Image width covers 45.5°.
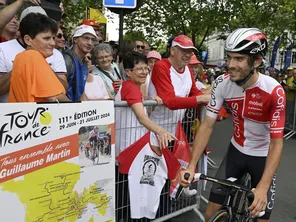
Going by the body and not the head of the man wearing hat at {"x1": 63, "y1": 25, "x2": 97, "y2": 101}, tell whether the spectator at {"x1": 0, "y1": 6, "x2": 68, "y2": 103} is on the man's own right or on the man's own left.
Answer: on the man's own right

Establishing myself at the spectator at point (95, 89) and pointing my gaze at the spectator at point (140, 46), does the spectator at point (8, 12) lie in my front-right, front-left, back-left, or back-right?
back-left

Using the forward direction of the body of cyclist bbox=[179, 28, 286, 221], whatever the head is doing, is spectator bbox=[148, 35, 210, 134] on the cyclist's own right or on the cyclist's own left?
on the cyclist's own right

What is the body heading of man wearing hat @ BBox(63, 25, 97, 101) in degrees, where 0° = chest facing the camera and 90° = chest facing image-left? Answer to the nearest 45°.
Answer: approximately 315°

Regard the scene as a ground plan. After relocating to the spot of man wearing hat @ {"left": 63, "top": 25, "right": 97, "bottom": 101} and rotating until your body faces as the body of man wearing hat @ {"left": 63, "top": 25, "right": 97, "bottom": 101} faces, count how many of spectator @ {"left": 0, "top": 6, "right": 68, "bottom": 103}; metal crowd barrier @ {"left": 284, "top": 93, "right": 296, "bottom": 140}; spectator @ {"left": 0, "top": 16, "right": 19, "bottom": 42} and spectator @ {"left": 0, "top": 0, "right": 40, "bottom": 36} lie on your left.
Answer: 1

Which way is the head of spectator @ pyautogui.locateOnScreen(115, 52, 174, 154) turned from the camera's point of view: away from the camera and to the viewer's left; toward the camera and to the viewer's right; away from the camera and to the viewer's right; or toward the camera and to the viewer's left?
toward the camera and to the viewer's right

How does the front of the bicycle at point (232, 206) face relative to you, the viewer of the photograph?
facing the viewer and to the left of the viewer

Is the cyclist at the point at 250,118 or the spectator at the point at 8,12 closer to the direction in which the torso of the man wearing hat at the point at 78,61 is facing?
the cyclist

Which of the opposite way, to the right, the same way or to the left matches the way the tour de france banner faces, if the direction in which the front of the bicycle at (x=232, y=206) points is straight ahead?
to the left

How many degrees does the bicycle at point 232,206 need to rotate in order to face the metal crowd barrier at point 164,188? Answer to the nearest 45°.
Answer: approximately 90° to its right

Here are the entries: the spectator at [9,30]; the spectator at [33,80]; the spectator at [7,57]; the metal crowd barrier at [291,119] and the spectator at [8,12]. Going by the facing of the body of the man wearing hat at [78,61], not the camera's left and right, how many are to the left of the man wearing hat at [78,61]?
1

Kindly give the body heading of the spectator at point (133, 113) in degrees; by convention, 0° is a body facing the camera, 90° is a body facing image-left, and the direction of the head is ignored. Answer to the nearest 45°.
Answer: approximately 315°

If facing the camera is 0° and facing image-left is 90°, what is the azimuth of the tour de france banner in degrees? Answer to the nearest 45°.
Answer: approximately 0°
